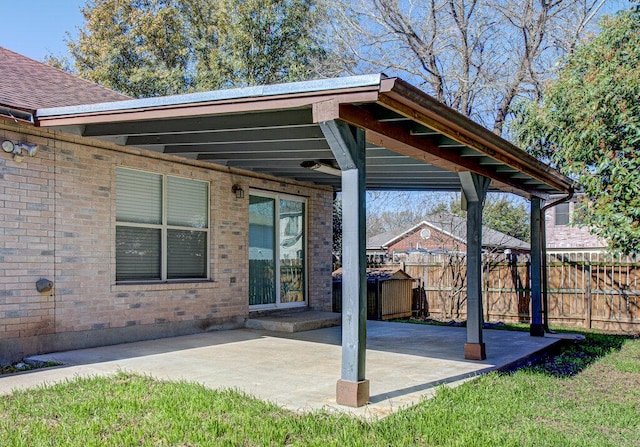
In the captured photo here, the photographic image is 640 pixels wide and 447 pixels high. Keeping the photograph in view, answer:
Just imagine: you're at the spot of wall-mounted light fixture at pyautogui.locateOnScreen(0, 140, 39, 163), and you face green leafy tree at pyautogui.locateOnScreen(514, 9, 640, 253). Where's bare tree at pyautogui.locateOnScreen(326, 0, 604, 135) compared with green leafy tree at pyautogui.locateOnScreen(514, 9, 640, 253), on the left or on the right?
left

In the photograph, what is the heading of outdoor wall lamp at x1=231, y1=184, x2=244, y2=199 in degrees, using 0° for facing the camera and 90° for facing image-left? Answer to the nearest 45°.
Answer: approximately 315°

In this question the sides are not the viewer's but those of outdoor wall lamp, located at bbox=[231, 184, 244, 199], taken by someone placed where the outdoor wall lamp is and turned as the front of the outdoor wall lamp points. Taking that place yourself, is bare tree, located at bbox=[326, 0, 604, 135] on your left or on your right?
on your left

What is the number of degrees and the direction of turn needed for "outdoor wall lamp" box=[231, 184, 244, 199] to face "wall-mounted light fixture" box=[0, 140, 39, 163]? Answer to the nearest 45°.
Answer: approximately 90° to its right

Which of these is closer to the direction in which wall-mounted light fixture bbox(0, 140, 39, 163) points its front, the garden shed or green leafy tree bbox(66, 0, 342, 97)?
the garden shed

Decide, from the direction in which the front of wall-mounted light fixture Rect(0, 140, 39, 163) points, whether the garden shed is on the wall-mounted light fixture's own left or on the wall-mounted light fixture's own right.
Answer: on the wall-mounted light fixture's own left

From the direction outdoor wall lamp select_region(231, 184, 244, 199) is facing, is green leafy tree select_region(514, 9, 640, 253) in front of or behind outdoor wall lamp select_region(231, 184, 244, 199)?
in front

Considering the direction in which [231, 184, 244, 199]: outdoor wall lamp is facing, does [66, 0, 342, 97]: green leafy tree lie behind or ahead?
behind

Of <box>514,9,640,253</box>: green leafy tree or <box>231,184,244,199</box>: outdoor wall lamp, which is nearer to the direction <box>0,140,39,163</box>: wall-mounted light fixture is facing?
the green leafy tree

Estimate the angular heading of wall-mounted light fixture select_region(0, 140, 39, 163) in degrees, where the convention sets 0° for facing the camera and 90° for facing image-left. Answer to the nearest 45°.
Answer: approximately 315°

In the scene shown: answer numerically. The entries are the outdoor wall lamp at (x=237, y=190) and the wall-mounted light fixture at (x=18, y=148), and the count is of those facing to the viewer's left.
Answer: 0
